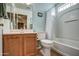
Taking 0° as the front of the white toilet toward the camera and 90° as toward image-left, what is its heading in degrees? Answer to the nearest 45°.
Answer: approximately 315°

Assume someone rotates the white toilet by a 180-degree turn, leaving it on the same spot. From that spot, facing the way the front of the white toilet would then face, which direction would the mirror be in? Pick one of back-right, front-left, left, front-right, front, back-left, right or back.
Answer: front-left
